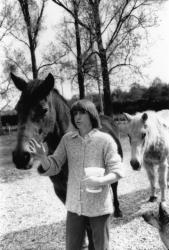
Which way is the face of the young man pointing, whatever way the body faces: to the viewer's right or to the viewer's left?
to the viewer's left

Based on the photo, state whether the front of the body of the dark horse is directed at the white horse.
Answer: no

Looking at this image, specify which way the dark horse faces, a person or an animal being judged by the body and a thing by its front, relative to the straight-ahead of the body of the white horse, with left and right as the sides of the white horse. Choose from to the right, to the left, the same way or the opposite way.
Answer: the same way

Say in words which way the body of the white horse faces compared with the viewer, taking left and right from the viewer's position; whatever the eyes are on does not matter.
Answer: facing the viewer and to the left of the viewer

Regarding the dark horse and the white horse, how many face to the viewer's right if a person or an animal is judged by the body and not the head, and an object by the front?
0

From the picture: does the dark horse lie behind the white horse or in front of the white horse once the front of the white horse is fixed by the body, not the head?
in front

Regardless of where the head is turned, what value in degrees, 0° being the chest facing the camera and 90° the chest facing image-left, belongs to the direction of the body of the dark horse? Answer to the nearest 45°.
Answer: approximately 45°
